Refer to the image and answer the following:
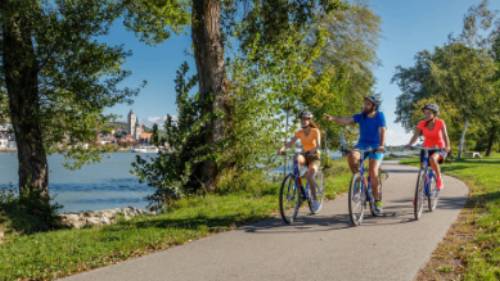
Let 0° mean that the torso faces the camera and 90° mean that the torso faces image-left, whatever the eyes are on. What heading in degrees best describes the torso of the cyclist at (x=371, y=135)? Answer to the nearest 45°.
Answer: approximately 45°

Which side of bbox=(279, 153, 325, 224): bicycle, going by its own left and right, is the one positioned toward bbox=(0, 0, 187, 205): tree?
right

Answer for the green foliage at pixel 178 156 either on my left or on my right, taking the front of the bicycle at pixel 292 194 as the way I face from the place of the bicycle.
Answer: on my right

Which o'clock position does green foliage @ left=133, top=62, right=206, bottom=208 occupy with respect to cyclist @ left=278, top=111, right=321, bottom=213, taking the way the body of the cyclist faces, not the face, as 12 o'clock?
The green foliage is roughly at 3 o'clock from the cyclist.

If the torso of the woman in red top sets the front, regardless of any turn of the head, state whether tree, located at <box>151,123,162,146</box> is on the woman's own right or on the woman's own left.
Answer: on the woman's own right

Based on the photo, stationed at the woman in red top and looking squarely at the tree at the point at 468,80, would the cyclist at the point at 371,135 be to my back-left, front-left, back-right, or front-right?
back-left

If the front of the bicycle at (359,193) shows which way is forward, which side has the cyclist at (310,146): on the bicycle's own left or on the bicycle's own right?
on the bicycle's own right
